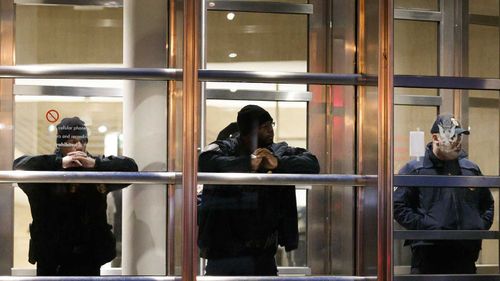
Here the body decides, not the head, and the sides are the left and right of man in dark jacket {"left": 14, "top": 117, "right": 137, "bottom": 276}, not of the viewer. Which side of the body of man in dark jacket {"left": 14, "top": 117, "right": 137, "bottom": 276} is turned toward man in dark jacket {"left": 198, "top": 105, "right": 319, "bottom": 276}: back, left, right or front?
left

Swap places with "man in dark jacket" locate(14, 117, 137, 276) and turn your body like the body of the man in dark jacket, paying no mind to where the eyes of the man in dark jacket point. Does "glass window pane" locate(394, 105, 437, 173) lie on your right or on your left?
on your left

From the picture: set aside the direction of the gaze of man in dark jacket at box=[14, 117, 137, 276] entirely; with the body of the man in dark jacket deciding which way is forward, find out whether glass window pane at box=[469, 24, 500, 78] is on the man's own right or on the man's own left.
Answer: on the man's own left

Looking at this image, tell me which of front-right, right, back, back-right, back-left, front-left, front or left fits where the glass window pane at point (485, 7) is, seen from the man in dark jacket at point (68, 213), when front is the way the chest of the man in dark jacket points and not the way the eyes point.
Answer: left

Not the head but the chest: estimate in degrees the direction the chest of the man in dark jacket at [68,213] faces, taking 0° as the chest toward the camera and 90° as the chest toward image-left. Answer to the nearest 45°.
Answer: approximately 0°

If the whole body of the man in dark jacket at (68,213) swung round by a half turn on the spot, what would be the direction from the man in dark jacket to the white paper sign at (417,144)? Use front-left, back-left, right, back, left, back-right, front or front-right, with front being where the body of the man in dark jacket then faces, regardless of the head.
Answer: right

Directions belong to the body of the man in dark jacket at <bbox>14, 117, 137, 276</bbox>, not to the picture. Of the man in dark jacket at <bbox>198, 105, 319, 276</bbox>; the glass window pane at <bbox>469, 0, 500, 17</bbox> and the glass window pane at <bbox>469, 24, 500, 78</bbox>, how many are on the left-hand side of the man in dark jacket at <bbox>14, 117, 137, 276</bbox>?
3

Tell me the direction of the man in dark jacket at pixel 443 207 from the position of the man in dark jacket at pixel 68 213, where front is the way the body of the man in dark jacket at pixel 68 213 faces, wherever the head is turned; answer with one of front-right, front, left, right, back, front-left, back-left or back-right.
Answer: left
